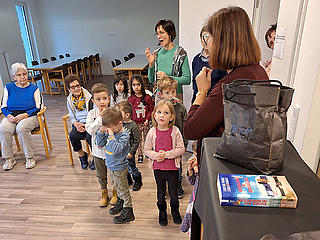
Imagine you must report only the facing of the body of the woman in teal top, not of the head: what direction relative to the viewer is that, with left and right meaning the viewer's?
facing the viewer and to the left of the viewer

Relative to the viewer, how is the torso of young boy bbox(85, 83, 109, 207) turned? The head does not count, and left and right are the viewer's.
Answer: facing the viewer and to the right of the viewer

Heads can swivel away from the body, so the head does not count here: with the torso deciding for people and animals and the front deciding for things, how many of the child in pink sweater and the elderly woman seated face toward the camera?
2

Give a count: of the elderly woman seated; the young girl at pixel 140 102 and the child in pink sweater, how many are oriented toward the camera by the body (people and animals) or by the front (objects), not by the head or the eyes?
3

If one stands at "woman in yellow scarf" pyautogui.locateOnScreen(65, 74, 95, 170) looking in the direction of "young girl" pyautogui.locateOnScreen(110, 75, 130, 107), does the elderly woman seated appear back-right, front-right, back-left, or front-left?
back-left

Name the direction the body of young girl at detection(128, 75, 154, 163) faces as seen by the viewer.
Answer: toward the camera

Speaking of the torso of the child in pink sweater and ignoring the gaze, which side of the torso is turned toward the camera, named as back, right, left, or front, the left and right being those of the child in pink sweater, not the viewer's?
front

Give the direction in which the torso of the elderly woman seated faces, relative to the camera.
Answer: toward the camera

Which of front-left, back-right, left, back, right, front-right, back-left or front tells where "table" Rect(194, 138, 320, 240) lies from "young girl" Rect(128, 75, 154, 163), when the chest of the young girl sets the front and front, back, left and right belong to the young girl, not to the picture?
front

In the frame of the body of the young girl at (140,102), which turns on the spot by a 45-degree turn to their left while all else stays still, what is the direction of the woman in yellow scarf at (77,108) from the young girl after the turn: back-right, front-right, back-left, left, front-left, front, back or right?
back-right
